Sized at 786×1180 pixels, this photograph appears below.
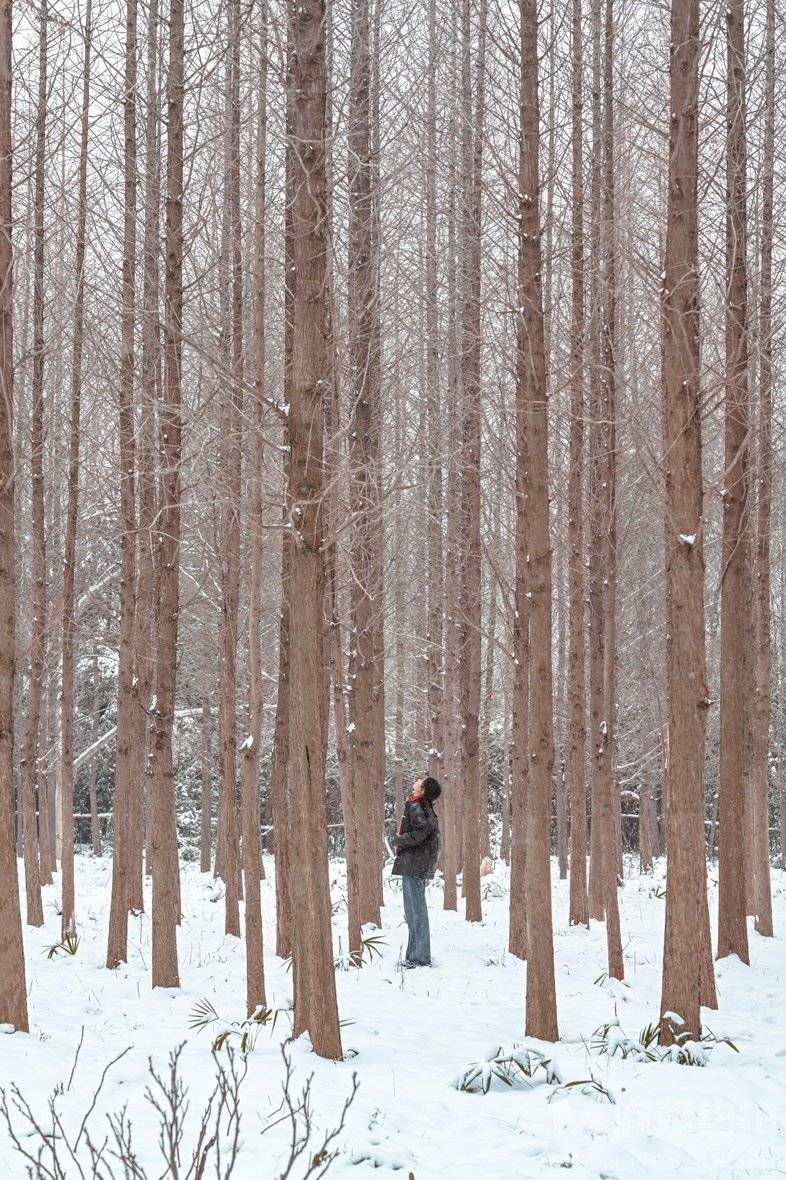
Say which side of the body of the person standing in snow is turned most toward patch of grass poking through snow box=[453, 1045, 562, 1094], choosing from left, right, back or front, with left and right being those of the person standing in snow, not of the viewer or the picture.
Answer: left

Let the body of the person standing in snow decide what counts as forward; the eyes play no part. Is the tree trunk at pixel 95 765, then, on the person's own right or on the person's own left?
on the person's own right

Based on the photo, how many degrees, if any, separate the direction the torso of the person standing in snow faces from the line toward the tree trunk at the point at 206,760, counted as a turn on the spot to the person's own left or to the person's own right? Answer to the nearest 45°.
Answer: approximately 90° to the person's own right

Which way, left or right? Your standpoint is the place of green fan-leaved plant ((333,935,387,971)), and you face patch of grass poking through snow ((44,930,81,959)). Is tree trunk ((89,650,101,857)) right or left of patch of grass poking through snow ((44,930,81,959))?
right

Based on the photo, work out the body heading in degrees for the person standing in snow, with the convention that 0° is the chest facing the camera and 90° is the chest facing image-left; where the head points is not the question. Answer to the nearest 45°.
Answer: approximately 90°

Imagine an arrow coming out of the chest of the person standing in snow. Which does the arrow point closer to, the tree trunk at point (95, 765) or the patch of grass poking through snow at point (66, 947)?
the patch of grass poking through snow
